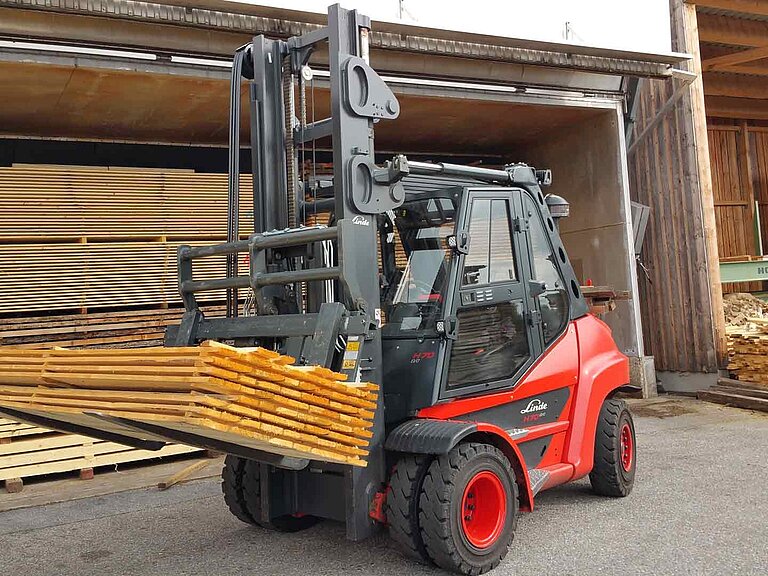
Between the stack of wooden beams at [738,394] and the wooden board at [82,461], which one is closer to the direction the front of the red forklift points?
the wooden board

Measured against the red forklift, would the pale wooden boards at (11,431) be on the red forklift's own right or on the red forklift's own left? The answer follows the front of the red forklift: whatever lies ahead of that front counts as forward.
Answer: on the red forklift's own right

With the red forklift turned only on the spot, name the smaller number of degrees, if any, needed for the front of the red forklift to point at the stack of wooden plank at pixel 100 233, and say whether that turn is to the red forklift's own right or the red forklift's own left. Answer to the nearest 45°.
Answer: approximately 90° to the red forklift's own right

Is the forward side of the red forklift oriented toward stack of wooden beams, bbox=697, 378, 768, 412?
no

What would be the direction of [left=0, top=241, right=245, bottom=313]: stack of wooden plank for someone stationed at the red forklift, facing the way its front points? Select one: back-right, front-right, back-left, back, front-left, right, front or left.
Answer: right

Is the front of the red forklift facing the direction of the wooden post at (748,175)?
no

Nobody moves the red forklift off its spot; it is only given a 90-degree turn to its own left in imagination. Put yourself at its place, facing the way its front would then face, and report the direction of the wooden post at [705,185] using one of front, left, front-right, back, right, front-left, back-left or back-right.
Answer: left

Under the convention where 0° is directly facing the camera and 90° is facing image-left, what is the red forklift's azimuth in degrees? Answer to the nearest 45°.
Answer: approximately 45°

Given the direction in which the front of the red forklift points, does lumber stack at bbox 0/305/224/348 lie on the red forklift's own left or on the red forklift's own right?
on the red forklift's own right
